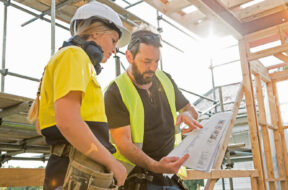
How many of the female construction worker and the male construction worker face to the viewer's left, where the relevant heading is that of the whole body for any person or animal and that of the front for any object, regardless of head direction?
0

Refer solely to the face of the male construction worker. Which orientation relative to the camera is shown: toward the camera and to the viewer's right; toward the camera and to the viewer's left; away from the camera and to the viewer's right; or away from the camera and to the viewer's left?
toward the camera and to the viewer's right

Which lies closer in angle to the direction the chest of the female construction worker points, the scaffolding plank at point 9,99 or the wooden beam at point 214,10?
the wooden beam

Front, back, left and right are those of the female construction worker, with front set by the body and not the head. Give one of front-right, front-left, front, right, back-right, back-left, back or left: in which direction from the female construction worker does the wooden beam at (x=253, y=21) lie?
front-left

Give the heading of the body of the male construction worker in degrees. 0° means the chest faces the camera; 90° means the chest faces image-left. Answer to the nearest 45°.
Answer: approximately 315°

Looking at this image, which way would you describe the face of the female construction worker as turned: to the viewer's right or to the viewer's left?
to the viewer's right

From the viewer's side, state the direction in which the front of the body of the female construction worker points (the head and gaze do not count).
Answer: to the viewer's right

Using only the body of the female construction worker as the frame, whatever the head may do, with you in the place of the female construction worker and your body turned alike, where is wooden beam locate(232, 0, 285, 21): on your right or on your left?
on your left
